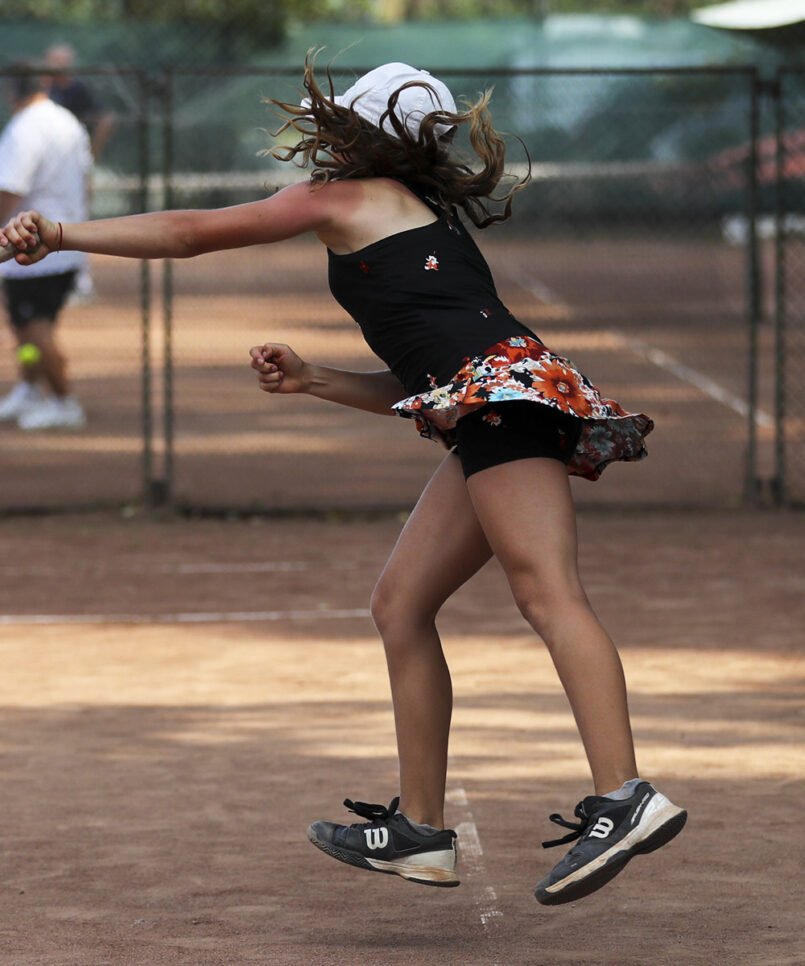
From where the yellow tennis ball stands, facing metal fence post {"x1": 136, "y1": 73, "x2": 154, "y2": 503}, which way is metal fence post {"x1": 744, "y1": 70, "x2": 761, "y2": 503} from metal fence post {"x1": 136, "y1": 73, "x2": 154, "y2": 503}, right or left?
left

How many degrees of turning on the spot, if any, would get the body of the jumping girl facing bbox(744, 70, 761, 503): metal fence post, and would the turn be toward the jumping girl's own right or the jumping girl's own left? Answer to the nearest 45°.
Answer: approximately 90° to the jumping girl's own right
